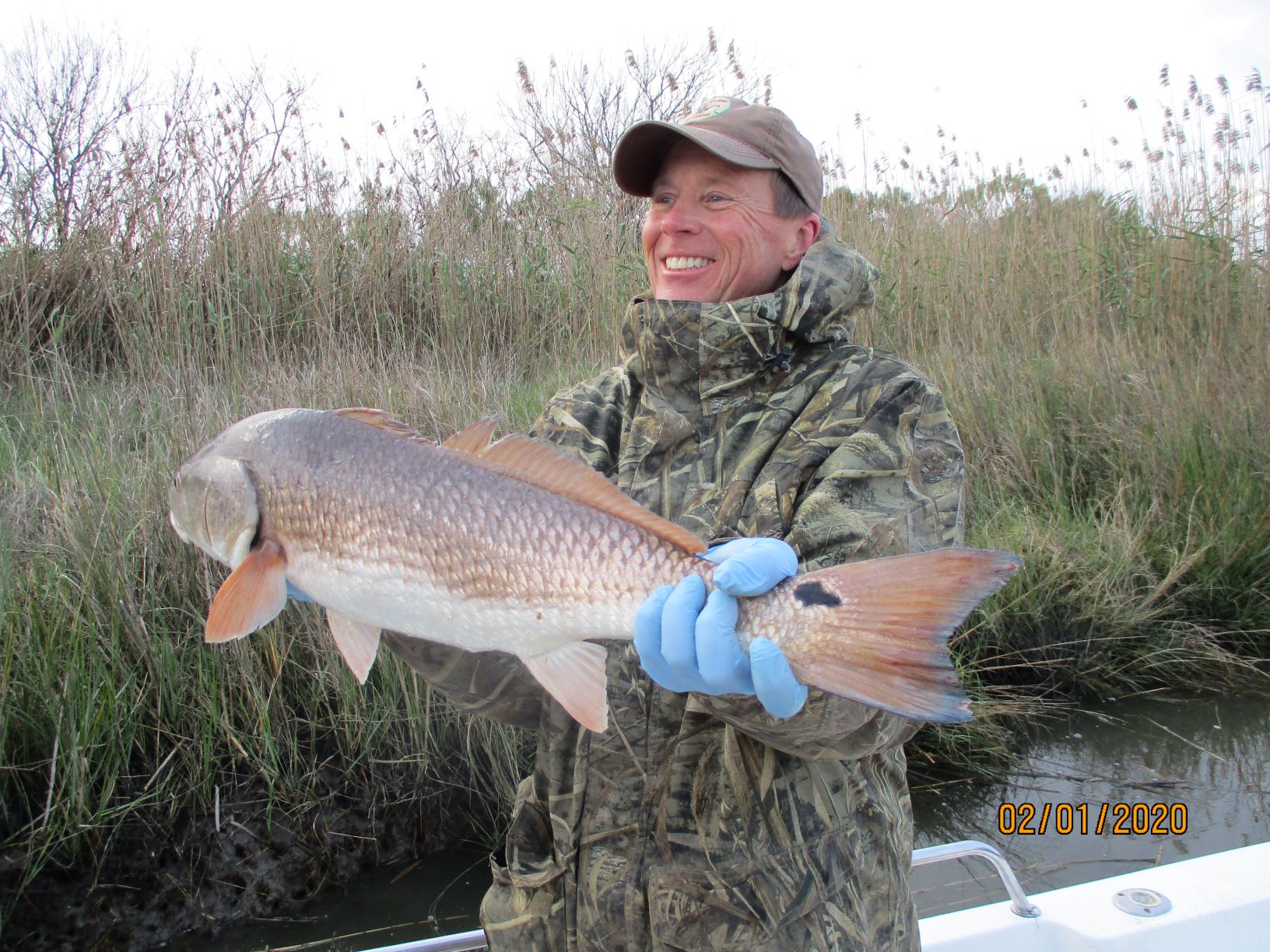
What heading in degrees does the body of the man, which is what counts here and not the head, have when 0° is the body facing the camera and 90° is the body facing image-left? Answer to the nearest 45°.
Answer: approximately 45°
